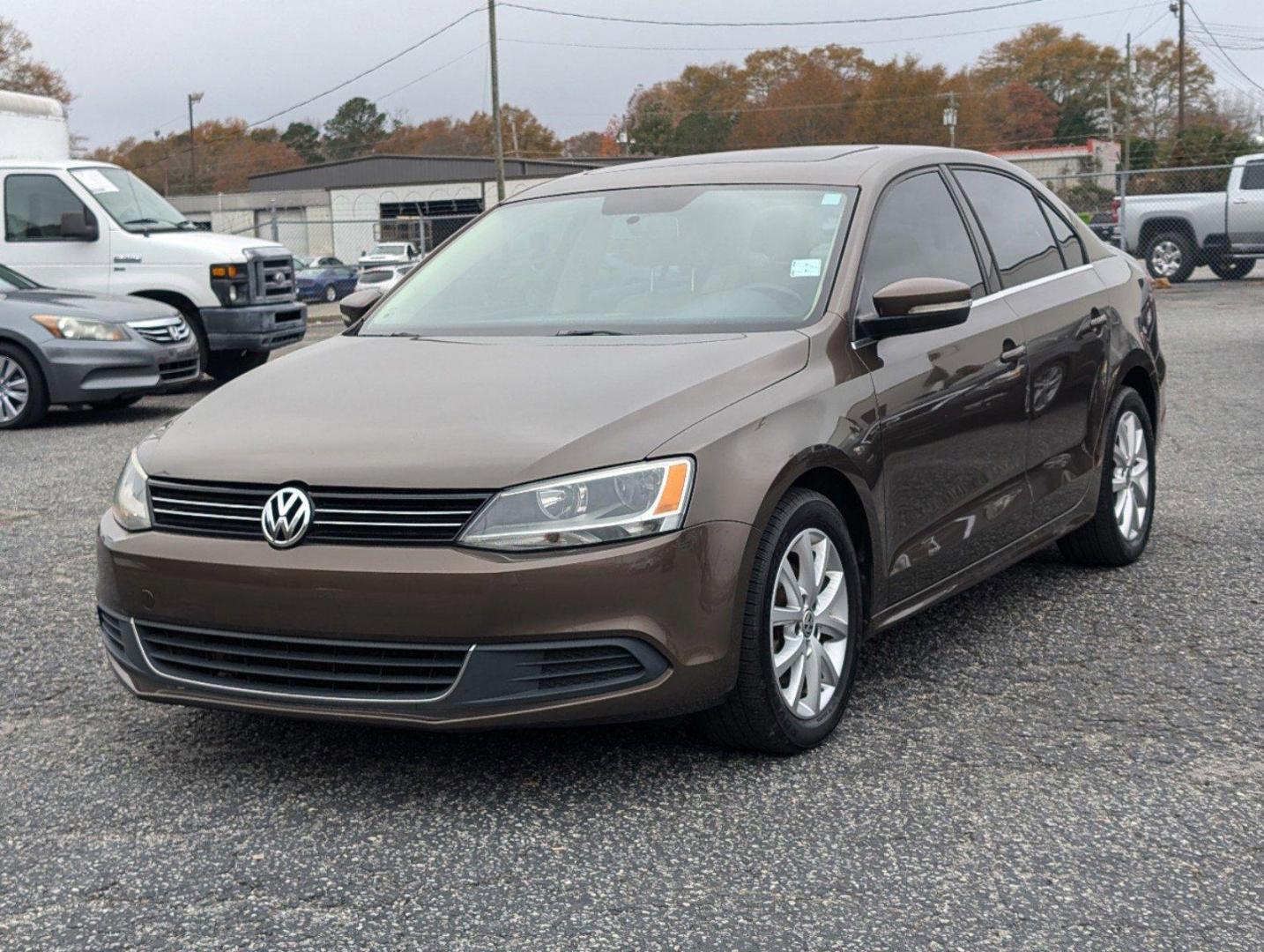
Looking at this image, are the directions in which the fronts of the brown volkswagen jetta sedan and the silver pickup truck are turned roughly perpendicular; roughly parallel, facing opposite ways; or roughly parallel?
roughly perpendicular

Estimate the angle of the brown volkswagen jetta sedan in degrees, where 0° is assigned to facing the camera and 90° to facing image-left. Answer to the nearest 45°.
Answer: approximately 45°

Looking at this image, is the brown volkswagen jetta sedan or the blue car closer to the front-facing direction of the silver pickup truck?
the brown volkswagen jetta sedan

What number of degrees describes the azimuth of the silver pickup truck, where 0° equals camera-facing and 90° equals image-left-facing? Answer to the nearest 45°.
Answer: approximately 315°

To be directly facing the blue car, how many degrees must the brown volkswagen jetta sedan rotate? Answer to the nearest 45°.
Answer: approximately 135° to its right

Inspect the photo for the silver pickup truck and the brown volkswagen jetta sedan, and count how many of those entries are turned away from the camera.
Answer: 0

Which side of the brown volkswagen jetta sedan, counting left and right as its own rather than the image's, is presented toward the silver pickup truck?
back
